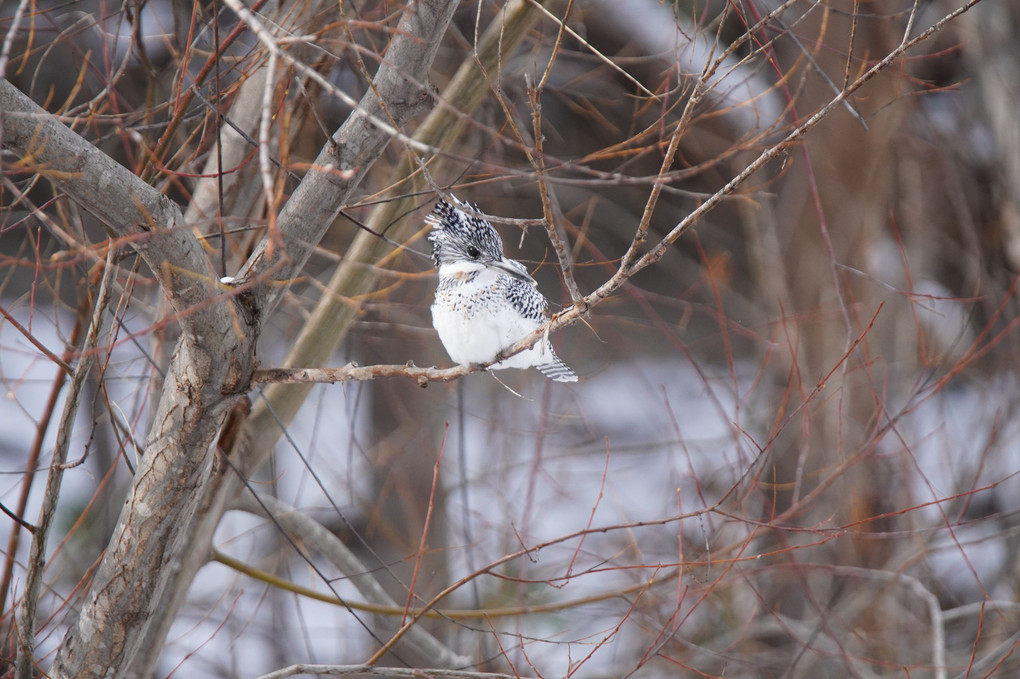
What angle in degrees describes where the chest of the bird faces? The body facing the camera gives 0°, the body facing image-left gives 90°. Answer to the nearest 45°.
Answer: approximately 45°
